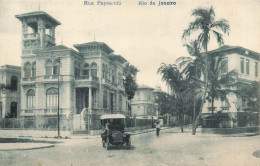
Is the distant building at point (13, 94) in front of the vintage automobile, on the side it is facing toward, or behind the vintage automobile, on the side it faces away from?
behind

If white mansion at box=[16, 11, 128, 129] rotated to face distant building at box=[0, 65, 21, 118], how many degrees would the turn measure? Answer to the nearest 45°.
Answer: approximately 135° to its right

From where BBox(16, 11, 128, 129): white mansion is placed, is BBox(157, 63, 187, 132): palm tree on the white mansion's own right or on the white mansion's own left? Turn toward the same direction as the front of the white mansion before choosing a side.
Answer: on the white mansion's own left

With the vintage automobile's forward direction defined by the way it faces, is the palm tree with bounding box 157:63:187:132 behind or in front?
behind

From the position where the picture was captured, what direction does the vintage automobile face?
facing the viewer

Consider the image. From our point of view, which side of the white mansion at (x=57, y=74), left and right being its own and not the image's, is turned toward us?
front
